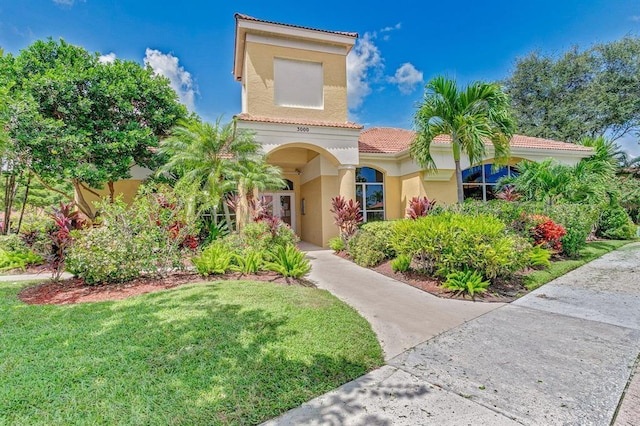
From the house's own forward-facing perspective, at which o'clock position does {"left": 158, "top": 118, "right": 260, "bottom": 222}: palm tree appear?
The palm tree is roughly at 1 o'clock from the house.

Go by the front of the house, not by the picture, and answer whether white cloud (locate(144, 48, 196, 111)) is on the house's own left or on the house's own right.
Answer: on the house's own right

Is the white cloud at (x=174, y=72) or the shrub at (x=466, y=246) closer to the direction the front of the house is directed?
the shrub

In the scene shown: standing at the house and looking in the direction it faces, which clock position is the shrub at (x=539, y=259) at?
The shrub is roughly at 10 o'clock from the house.

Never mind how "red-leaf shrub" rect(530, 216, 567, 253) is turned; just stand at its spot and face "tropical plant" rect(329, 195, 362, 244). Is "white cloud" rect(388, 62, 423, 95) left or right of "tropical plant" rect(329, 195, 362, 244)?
right

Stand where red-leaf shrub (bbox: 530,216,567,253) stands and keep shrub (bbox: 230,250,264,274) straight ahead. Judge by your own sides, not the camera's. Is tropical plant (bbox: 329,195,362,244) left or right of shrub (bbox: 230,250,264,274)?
right

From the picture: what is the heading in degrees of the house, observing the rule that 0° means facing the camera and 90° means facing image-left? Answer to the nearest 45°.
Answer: approximately 0°
